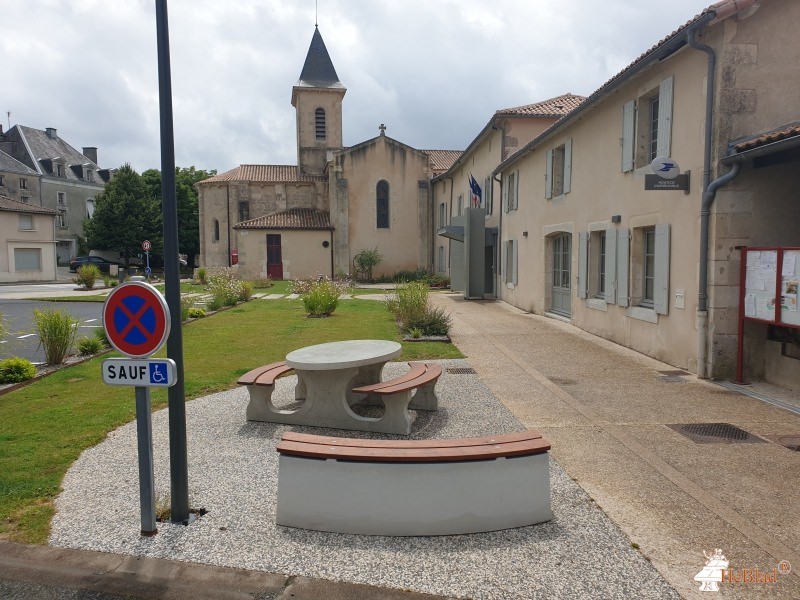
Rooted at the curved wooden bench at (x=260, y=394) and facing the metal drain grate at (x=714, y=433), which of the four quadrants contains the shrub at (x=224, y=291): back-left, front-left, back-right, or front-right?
back-left

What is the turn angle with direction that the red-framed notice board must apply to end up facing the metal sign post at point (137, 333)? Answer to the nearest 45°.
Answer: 0° — it already faces it

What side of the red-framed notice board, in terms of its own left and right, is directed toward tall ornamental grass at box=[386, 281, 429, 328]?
right

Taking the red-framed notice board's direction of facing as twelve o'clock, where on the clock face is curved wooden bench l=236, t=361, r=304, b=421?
The curved wooden bench is roughly at 12 o'clock from the red-framed notice board.

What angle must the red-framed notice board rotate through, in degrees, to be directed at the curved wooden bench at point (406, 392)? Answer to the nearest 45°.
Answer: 0° — it already faces it

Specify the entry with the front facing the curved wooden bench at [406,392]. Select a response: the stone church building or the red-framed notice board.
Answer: the red-framed notice board

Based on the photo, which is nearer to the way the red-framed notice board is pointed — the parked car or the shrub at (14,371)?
the shrub

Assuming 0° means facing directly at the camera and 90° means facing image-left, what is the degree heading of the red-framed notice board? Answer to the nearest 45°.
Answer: approximately 45°

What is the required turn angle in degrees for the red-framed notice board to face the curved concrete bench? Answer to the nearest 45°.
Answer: approximately 45° to its left
